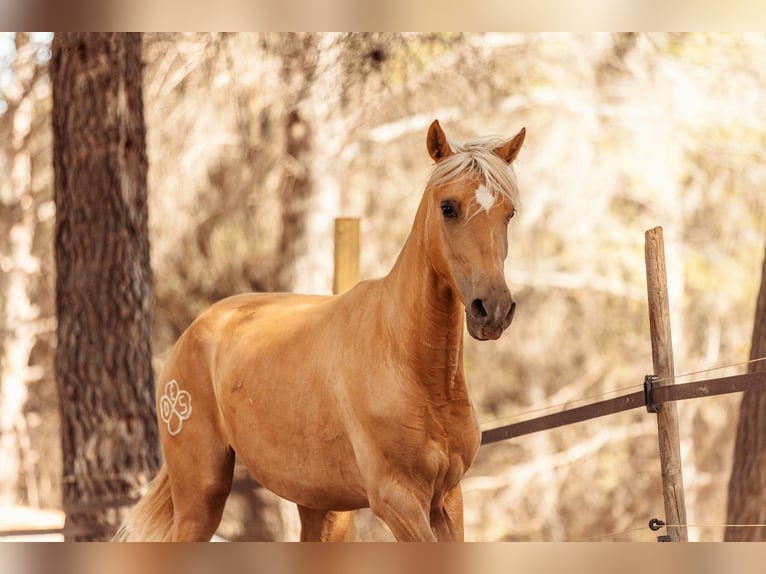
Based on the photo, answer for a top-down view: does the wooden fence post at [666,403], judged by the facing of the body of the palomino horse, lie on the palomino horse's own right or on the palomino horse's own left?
on the palomino horse's own left

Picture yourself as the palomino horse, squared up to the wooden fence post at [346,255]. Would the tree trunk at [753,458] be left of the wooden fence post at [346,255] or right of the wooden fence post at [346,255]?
right

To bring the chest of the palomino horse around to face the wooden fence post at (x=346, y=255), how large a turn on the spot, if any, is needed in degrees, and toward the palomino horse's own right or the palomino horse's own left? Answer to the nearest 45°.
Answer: approximately 135° to the palomino horse's own left

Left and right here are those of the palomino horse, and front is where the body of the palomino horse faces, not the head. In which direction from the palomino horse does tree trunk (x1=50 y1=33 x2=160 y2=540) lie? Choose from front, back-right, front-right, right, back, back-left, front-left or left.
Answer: back

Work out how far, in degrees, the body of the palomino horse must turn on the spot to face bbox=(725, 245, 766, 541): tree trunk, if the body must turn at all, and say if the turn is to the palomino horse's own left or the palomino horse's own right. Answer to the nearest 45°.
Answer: approximately 90° to the palomino horse's own left

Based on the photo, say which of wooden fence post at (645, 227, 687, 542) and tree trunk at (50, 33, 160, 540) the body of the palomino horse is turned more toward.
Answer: the wooden fence post

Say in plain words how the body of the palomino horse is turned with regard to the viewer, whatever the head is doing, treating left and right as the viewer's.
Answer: facing the viewer and to the right of the viewer
